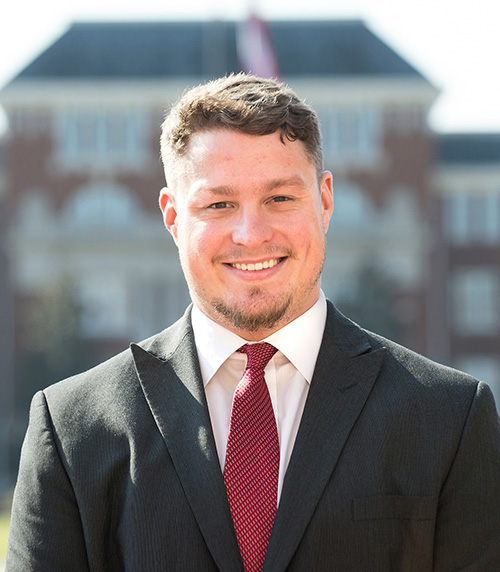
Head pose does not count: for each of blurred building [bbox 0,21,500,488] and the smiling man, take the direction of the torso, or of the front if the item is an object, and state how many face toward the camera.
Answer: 2

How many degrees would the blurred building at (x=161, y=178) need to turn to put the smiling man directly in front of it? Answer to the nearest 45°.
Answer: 0° — it already faces them

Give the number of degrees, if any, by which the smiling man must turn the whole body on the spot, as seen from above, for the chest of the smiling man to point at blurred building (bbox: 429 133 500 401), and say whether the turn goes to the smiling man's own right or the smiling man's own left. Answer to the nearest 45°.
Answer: approximately 180°

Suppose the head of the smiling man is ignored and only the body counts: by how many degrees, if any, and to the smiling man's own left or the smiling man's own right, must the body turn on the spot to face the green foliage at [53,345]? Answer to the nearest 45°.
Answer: approximately 180°

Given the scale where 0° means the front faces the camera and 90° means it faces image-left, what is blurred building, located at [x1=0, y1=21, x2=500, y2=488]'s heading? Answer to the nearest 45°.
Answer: approximately 0°
